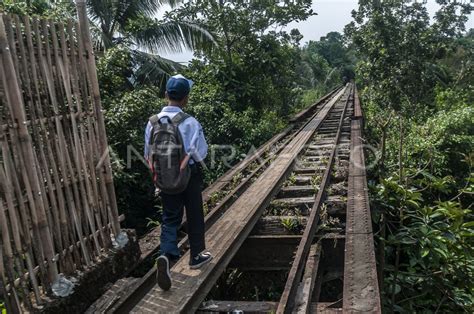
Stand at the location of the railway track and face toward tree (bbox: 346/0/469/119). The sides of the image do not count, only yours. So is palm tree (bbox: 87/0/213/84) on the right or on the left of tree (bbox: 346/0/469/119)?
left

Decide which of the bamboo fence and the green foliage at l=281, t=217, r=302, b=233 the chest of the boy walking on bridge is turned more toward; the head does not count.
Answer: the green foliage

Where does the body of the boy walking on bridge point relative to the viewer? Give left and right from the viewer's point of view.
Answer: facing away from the viewer and to the right of the viewer

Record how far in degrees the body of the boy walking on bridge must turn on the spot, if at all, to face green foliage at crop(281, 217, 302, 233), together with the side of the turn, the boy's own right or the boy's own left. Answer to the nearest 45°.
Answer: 0° — they already face it

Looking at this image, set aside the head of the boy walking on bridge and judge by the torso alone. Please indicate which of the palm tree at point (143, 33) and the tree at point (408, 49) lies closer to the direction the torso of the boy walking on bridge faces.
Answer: the tree

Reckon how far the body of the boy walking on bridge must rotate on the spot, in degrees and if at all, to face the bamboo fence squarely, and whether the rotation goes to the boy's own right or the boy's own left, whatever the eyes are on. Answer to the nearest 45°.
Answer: approximately 135° to the boy's own left

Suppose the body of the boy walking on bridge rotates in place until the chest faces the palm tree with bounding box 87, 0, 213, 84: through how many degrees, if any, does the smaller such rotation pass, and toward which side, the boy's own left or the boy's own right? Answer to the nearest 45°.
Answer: approximately 45° to the boy's own left

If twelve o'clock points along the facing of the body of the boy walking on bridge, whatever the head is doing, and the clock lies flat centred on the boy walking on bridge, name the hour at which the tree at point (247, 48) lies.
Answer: The tree is roughly at 11 o'clock from the boy walking on bridge.
